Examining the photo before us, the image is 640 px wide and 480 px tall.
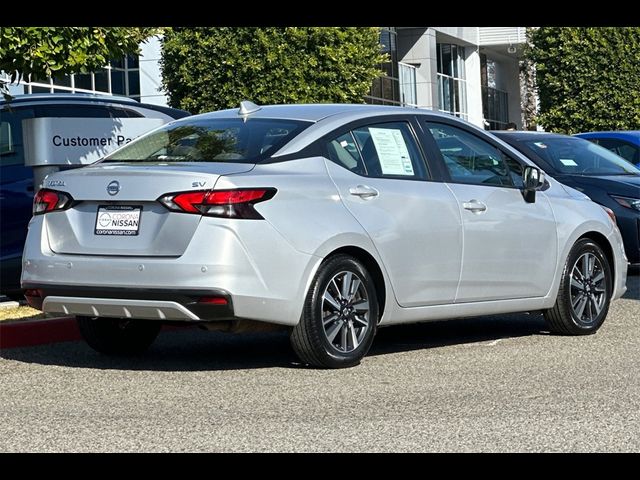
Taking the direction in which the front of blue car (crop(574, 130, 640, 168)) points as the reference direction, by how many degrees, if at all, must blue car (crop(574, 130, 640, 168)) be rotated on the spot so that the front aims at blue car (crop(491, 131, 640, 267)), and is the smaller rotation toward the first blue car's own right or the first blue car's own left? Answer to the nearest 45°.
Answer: approximately 45° to the first blue car's own right

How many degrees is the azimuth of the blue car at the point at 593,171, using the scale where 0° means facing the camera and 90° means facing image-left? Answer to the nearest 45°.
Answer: approximately 315°

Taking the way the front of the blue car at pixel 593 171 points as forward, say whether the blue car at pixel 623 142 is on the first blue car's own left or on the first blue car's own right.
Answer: on the first blue car's own left

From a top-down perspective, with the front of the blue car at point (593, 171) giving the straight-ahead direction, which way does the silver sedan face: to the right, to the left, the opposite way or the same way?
to the left

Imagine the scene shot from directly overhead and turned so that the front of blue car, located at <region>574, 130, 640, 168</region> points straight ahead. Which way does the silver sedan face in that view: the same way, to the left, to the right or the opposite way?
to the left

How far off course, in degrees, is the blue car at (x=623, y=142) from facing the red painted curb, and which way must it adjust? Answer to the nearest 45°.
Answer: approximately 90° to its right

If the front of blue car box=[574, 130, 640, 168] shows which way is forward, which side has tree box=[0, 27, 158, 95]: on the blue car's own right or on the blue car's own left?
on the blue car's own right

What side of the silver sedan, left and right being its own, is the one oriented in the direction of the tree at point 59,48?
left

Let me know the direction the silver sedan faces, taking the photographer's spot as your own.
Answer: facing away from the viewer and to the right of the viewer

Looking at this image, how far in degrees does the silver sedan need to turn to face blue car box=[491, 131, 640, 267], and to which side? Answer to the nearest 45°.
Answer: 0° — it already faces it

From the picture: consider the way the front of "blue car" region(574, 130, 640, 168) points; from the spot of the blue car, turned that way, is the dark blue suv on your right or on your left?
on your right

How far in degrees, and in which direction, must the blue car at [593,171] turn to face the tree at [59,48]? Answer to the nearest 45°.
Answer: approximately 90° to its right

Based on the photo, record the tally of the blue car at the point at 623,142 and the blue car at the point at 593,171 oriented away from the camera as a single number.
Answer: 0
